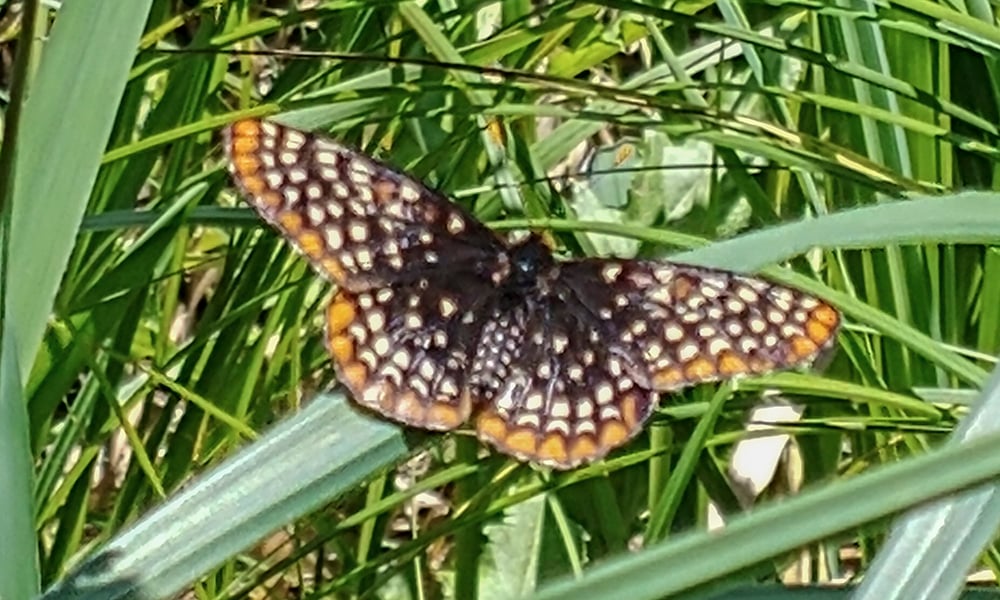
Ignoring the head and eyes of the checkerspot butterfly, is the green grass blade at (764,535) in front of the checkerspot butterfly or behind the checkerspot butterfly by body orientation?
behind

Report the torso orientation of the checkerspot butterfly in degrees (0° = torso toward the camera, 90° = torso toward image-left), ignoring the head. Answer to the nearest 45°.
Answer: approximately 180°
